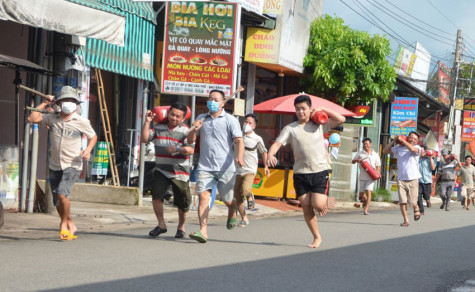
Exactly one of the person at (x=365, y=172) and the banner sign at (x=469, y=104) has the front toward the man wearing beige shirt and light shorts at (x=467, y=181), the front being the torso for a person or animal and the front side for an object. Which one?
the banner sign

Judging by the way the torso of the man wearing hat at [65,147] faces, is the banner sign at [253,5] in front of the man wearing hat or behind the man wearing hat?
behind

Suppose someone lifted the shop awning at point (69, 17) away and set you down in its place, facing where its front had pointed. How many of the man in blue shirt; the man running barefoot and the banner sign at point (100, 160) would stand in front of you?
2
